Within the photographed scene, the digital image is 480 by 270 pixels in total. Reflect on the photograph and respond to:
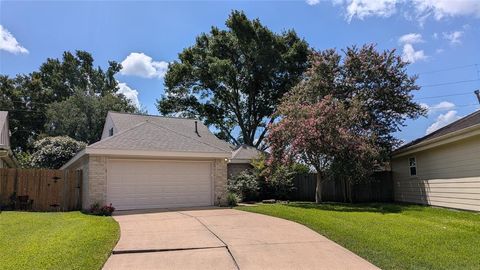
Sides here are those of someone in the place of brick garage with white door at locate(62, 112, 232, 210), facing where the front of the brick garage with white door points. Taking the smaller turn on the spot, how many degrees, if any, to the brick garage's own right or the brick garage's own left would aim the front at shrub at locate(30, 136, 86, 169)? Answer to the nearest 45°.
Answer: approximately 135° to the brick garage's own right

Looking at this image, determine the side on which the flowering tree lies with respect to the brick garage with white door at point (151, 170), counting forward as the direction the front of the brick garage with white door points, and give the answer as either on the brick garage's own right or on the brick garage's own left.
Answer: on the brick garage's own left

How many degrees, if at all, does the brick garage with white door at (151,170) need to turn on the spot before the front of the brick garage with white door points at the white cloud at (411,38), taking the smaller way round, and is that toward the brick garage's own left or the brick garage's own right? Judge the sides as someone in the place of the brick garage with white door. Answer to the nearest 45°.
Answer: approximately 90° to the brick garage's own left

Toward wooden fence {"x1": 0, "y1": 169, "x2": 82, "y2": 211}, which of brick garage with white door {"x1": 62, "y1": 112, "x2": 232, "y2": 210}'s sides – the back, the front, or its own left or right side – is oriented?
right

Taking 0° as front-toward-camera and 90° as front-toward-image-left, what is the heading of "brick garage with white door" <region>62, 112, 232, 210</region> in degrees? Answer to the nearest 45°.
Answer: approximately 0°

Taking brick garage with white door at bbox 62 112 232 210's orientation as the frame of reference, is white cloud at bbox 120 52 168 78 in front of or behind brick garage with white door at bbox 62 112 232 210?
behind

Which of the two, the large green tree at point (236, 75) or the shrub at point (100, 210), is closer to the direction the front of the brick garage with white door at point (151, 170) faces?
the shrub

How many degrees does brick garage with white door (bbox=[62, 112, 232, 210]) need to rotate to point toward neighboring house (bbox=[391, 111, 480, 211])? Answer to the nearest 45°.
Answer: approximately 90° to its left

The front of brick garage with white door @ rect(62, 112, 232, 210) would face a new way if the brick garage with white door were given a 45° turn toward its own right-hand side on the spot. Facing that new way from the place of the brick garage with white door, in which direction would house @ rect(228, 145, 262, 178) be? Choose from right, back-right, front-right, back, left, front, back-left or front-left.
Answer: back
